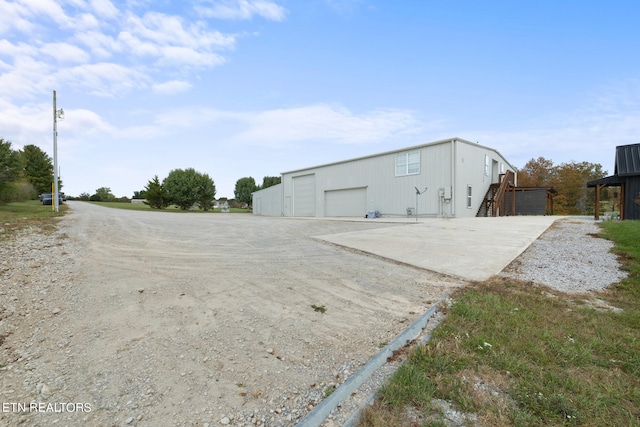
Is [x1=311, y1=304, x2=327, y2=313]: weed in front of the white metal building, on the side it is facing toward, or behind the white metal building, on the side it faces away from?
in front

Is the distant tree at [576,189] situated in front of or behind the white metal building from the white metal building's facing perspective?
behind

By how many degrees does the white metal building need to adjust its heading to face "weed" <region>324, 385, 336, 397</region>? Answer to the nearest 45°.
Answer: approximately 45° to its left

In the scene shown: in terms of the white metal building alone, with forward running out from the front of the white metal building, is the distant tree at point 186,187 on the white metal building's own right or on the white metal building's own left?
on the white metal building's own right

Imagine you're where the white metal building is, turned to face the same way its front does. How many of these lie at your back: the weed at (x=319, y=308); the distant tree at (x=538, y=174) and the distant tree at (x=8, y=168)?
1

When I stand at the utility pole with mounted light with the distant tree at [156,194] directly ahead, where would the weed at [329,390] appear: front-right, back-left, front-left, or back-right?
back-right

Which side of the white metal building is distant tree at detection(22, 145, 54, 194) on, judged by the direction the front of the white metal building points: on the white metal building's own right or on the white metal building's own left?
on the white metal building's own right

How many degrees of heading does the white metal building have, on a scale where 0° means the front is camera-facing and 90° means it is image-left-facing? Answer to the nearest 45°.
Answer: approximately 45°

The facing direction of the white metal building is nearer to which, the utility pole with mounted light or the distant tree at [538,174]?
the utility pole with mounted light

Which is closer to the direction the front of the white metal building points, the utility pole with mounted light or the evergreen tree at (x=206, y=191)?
the utility pole with mounted light

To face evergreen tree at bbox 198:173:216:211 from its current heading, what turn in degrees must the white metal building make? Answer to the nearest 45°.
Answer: approximately 90° to its right

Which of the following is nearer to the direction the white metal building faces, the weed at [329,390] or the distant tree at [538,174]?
the weed

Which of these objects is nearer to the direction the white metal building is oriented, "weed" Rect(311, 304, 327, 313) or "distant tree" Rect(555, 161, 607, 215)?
the weed
